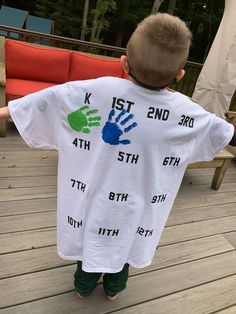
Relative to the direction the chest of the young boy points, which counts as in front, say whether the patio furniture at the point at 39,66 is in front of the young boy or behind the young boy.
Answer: in front

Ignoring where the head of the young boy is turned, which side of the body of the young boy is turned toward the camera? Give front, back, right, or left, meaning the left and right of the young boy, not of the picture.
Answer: back

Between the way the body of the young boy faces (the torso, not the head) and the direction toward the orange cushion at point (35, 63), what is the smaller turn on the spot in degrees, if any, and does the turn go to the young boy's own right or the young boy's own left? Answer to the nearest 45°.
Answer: approximately 45° to the young boy's own left

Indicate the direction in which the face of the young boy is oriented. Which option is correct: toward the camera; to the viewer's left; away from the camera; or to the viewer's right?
away from the camera

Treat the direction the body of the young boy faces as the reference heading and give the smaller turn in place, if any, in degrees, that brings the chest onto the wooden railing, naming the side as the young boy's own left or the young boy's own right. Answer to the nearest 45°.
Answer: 0° — they already face it

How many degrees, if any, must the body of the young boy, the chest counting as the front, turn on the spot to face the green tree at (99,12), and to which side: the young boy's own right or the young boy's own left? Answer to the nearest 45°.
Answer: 0° — they already face it

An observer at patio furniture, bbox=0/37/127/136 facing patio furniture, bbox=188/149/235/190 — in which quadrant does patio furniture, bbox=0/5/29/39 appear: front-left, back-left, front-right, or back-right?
back-left

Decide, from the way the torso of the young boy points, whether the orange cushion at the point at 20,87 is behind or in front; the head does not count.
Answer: in front

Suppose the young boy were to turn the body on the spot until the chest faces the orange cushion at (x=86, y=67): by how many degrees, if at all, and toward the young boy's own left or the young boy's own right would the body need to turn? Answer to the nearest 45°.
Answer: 0° — they already face it

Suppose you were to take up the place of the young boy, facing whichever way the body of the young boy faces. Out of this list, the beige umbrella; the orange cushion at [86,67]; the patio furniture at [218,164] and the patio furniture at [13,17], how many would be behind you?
0

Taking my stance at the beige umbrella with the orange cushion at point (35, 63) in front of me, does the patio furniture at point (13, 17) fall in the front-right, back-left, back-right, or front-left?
front-right

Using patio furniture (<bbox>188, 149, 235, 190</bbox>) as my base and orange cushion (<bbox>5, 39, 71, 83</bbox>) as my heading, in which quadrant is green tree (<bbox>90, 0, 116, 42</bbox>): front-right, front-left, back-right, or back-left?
front-right

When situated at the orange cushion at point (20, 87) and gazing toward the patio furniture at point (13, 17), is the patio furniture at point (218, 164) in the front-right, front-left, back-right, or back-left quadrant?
back-right
